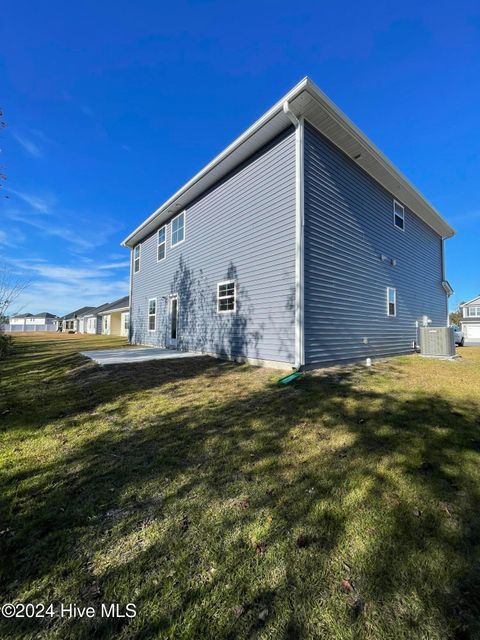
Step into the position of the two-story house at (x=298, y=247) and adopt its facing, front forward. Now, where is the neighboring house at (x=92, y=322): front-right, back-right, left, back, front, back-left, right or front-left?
left

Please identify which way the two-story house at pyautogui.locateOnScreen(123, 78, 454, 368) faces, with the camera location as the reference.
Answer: facing away from the viewer and to the right of the viewer

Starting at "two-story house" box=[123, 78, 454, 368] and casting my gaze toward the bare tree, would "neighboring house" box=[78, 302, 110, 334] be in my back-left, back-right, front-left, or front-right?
front-right

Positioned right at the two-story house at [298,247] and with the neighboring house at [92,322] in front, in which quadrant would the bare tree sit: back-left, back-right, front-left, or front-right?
front-left

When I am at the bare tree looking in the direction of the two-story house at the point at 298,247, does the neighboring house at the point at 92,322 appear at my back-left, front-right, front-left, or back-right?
back-left

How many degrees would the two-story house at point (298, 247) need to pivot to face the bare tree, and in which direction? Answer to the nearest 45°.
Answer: approximately 135° to its left

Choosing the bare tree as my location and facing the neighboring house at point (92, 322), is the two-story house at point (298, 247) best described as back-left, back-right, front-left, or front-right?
back-right
